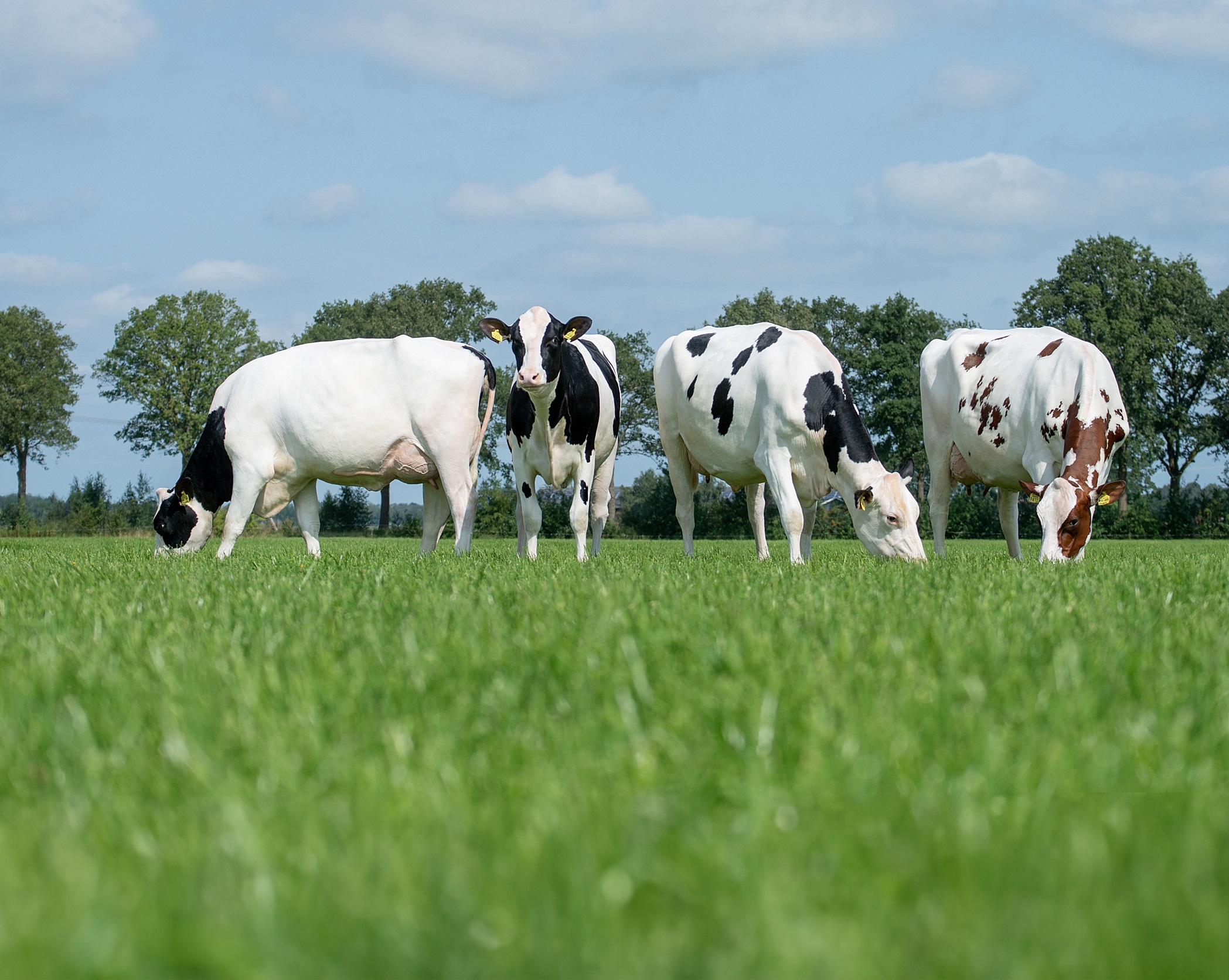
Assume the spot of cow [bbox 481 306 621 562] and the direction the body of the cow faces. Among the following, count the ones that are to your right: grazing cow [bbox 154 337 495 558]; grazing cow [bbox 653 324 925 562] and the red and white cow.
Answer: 1

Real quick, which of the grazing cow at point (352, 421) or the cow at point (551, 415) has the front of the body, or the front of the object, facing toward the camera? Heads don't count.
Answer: the cow

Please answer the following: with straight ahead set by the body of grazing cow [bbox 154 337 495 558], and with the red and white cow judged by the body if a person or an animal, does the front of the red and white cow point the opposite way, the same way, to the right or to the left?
to the left

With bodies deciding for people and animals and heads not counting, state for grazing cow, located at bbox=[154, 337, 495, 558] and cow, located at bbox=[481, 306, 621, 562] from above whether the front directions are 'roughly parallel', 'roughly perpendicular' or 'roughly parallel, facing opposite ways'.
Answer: roughly perpendicular

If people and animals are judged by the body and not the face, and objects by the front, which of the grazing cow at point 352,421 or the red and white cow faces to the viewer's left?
the grazing cow

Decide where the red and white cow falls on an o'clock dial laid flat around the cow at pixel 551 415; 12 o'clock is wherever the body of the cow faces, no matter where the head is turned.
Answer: The red and white cow is roughly at 9 o'clock from the cow.

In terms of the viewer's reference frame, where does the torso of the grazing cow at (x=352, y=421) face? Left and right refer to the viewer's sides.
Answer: facing to the left of the viewer

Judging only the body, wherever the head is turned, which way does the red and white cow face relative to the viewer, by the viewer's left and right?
facing the viewer and to the right of the viewer

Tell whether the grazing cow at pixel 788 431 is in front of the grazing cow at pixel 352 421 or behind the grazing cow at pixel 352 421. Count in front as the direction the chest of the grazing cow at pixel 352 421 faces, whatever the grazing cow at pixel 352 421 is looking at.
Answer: behind

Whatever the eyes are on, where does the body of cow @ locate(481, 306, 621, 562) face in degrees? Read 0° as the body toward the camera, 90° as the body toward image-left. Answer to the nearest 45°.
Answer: approximately 0°

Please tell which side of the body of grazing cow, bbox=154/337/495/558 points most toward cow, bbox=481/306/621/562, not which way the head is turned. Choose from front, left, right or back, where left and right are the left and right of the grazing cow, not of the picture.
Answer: back

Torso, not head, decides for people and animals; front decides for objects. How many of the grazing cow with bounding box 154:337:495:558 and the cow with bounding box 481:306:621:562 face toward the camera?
1

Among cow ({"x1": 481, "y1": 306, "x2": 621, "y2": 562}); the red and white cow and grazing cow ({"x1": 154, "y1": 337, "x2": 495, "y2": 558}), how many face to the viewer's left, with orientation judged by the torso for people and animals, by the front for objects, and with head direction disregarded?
1

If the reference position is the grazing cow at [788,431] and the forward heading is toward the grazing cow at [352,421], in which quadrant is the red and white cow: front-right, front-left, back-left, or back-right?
back-right

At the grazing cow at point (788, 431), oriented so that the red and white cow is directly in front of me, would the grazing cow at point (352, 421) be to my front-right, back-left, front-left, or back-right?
back-left
